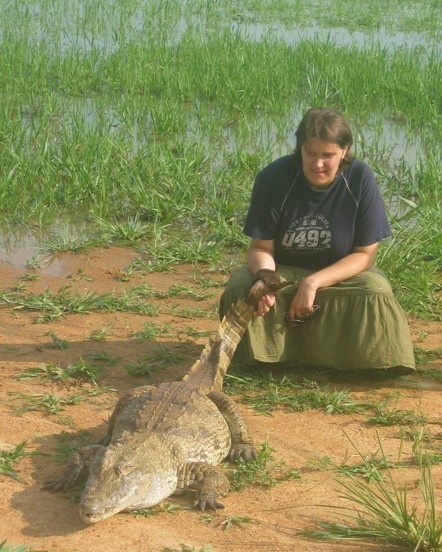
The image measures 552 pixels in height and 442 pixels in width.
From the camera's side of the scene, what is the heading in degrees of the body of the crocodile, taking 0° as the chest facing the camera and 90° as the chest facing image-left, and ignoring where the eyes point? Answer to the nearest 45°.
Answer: approximately 45°

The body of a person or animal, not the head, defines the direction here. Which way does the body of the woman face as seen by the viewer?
toward the camera
